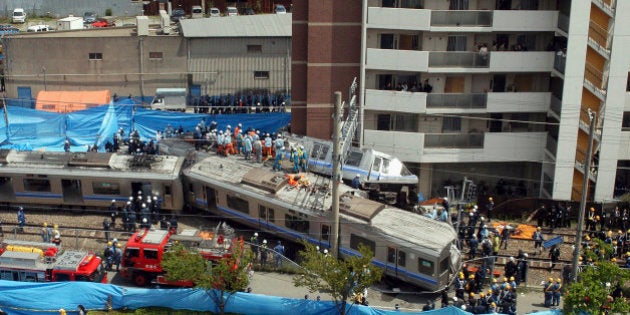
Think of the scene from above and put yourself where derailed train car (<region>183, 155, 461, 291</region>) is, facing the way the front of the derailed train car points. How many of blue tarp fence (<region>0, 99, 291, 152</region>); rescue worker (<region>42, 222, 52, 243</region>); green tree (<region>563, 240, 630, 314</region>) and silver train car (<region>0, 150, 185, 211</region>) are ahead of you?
1

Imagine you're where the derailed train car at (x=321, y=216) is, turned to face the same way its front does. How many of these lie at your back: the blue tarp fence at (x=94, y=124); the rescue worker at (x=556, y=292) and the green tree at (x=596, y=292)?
1

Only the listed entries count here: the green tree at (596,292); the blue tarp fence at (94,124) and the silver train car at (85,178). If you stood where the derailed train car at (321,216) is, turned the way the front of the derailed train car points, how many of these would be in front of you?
1

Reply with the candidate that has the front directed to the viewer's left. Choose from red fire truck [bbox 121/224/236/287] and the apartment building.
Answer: the red fire truck

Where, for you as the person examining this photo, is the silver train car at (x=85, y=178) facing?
facing to the right of the viewer

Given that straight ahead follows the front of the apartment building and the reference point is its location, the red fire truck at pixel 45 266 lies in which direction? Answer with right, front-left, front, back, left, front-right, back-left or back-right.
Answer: front-right

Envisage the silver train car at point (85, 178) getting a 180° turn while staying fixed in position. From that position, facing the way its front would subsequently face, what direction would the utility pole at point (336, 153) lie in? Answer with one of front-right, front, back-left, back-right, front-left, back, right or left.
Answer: back-left

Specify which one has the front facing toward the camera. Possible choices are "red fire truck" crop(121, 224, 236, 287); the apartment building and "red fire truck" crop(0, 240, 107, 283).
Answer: the apartment building

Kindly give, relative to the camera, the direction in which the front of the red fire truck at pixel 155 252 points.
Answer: facing to the left of the viewer

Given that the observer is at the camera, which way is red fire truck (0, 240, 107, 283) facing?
facing to the right of the viewer

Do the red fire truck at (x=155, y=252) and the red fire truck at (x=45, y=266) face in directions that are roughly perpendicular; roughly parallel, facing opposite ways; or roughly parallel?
roughly parallel, facing opposite ways

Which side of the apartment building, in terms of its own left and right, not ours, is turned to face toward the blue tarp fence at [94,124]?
right

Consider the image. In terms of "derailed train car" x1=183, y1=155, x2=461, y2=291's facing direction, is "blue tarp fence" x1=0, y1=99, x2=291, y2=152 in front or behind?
behind

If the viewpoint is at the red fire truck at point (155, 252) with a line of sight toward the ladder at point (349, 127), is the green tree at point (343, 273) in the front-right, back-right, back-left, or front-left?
front-right

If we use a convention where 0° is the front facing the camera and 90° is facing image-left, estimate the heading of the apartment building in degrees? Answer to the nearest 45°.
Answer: approximately 0°

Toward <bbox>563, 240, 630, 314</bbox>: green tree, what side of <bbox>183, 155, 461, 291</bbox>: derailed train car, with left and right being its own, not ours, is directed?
front
